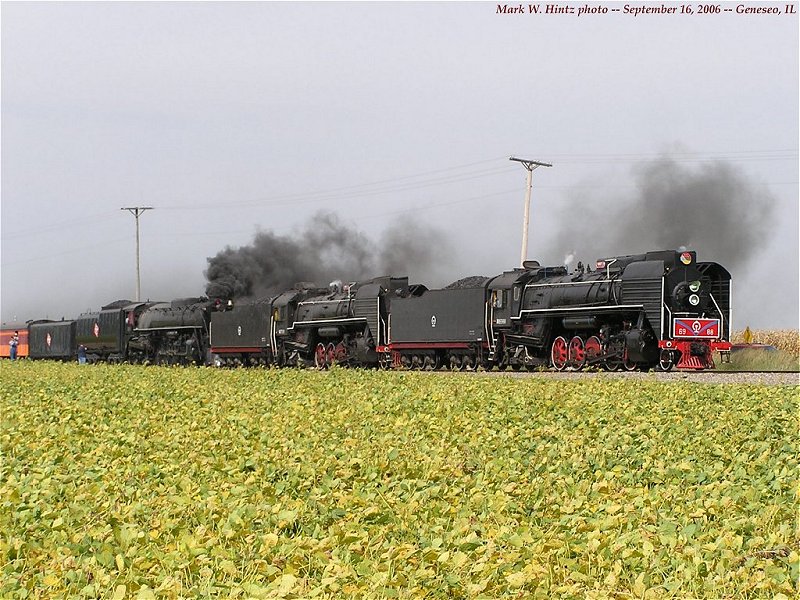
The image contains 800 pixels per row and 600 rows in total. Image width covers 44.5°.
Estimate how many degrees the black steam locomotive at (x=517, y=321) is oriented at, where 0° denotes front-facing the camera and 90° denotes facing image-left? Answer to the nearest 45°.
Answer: approximately 315°
